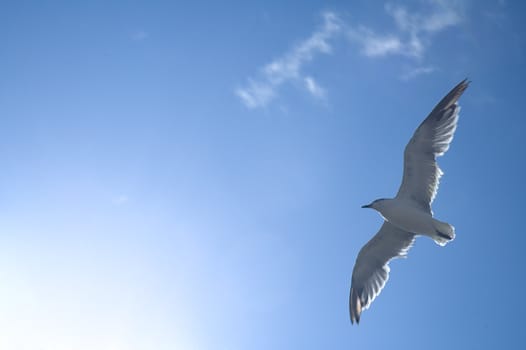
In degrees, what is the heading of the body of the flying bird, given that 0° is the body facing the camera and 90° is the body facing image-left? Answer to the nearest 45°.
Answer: approximately 90°
